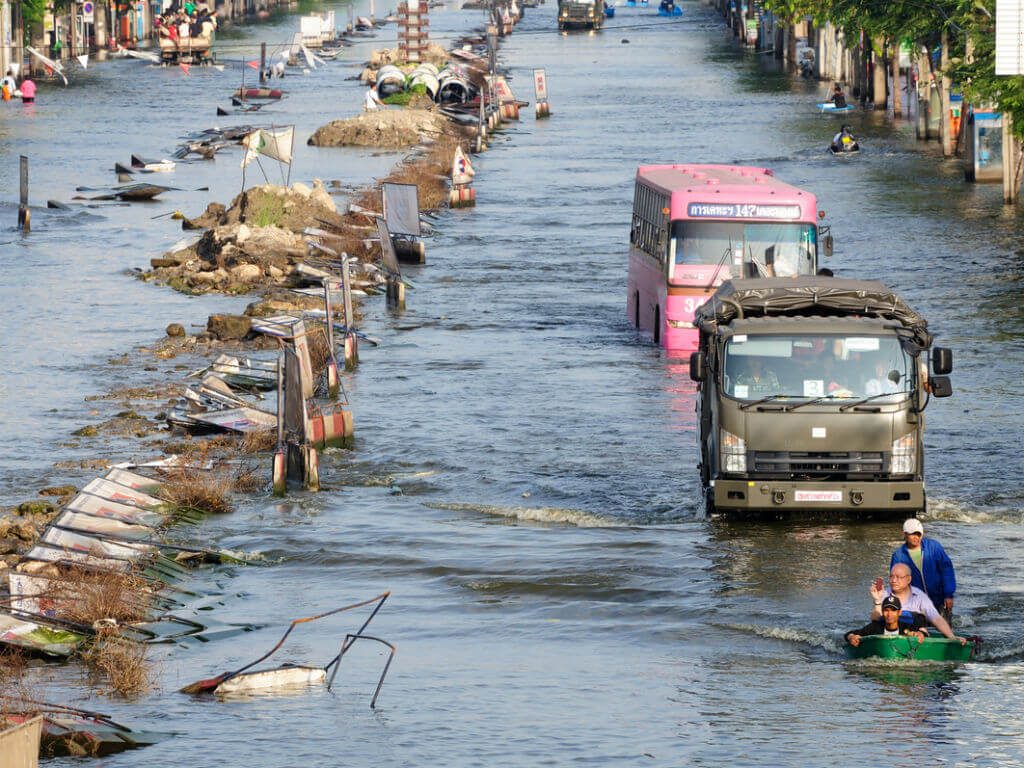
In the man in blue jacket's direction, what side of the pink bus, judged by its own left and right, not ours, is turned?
front

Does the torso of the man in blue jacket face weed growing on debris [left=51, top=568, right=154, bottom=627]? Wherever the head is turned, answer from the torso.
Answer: no

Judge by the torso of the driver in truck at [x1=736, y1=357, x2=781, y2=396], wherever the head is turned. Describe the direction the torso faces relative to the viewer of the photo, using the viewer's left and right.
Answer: facing the viewer

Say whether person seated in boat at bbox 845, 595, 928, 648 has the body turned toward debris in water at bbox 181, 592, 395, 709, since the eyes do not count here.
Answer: no

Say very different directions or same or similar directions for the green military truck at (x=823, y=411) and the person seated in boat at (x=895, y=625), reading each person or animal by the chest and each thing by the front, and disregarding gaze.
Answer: same or similar directions

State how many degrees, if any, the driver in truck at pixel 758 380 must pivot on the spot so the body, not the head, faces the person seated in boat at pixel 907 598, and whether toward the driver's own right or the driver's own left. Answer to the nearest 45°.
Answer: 0° — they already face them

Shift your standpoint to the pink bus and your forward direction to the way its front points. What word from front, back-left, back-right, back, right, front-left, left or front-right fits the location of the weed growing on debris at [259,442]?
front-right

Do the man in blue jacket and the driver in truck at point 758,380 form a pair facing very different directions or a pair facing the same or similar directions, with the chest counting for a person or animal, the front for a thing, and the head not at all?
same or similar directions

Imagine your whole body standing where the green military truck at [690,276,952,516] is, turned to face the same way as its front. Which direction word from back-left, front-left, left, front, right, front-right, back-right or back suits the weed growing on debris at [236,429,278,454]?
back-right

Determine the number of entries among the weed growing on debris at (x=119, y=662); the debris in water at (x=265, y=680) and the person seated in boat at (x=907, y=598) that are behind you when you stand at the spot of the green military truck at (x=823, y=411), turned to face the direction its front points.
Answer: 0

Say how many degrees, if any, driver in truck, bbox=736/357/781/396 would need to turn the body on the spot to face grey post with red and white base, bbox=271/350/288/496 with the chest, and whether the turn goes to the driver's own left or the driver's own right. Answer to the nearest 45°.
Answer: approximately 135° to the driver's own right

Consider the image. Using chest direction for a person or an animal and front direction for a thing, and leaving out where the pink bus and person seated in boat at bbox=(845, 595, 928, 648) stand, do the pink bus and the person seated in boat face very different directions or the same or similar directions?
same or similar directions

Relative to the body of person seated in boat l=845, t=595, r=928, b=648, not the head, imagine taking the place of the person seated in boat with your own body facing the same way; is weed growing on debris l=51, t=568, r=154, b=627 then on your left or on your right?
on your right

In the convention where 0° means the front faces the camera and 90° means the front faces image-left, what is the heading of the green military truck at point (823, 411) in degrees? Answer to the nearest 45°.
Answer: approximately 0°

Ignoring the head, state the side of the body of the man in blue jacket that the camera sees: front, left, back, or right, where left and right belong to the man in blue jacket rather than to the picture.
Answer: front

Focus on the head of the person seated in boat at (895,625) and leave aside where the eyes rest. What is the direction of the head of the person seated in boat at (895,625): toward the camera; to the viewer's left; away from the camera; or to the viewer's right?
toward the camera

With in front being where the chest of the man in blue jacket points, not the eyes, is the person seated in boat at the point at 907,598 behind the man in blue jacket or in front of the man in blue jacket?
in front

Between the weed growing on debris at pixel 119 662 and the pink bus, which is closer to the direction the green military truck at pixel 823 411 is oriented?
the weed growing on debris

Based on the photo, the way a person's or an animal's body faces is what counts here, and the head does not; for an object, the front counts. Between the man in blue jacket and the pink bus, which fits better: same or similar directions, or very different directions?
same or similar directions

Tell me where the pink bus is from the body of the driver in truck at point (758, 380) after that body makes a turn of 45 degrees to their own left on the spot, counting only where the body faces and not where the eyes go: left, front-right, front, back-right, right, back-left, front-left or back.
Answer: back-left
